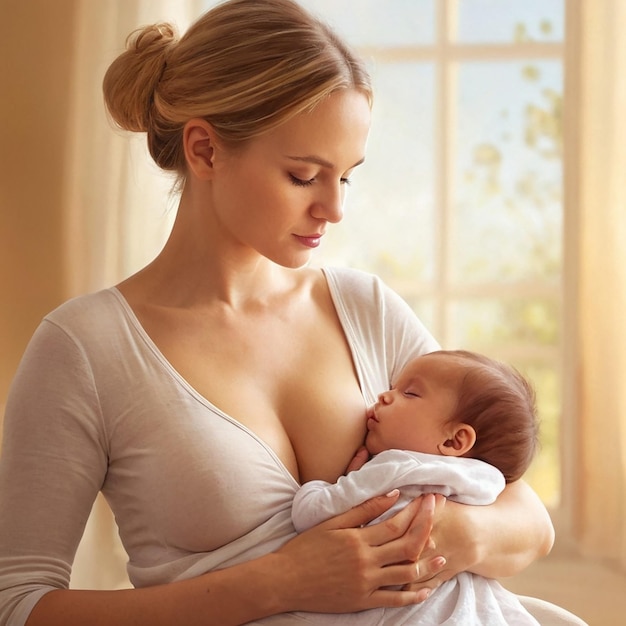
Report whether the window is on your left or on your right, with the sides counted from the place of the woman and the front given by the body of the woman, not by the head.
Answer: on your left

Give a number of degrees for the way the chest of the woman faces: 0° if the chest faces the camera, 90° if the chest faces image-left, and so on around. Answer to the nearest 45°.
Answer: approximately 315°

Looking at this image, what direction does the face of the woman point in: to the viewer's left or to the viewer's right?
to the viewer's right

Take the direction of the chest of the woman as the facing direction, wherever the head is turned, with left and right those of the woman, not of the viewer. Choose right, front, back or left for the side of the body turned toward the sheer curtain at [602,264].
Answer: left

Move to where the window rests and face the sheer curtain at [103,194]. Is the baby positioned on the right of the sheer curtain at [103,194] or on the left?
left
